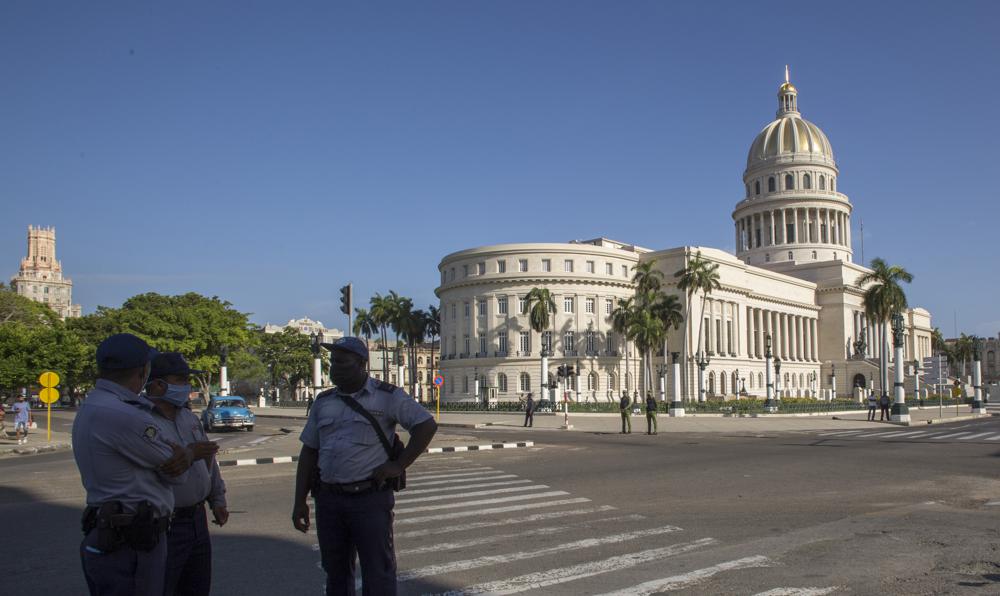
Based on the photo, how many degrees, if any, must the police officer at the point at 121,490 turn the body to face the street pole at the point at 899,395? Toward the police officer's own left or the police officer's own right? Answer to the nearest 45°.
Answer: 0° — they already face it

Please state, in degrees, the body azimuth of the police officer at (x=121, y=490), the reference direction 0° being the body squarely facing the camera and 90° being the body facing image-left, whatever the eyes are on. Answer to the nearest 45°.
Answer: approximately 225°

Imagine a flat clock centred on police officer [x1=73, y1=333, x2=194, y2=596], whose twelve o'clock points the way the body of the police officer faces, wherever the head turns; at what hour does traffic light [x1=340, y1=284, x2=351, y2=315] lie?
The traffic light is roughly at 11 o'clock from the police officer.

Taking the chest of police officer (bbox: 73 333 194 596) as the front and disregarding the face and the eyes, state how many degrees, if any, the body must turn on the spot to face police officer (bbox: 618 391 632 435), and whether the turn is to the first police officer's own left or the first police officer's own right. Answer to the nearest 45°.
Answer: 0° — they already face them

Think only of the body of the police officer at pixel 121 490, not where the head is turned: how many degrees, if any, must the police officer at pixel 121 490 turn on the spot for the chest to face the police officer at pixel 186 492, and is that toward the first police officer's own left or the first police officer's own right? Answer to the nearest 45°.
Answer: approximately 45° to the first police officer's own left
